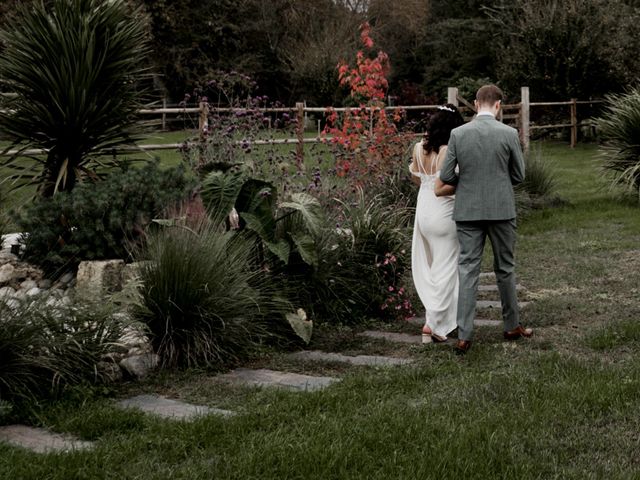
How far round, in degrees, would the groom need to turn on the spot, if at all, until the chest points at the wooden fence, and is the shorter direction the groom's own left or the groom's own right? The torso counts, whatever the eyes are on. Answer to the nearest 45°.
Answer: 0° — they already face it

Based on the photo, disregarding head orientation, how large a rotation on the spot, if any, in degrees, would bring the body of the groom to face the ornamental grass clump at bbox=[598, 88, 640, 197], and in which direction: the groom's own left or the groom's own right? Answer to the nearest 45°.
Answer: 0° — they already face it

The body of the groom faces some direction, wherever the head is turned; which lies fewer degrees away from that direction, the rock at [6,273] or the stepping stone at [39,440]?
the rock

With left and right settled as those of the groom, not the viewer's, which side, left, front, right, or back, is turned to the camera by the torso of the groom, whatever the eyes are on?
back

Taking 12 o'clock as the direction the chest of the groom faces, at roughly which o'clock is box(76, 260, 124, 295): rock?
The rock is roughly at 9 o'clock from the groom.

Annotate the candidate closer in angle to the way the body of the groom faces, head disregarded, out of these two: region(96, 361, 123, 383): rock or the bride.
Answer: the bride

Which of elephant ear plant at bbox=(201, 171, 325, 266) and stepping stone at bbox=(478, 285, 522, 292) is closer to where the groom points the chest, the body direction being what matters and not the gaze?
the stepping stone

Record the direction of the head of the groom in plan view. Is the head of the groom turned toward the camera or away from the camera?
away from the camera

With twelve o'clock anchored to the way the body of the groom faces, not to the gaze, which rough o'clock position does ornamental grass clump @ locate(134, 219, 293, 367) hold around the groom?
The ornamental grass clump is roughly at 8 o'clock from the groom.

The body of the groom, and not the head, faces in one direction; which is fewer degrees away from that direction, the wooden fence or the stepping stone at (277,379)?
the wooden fence
